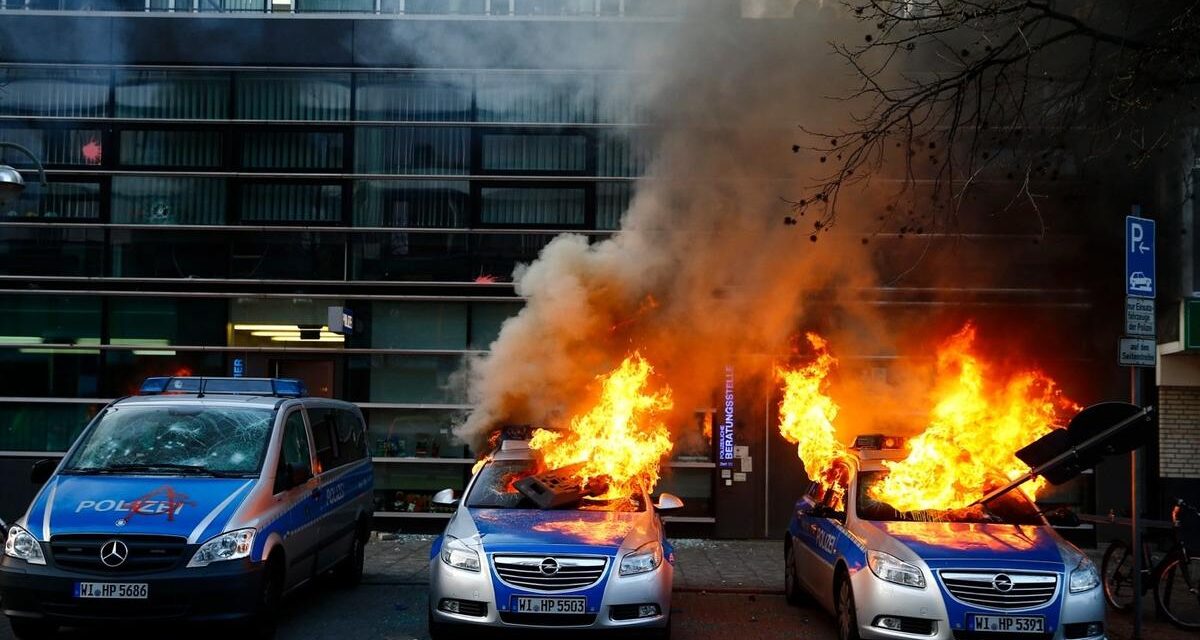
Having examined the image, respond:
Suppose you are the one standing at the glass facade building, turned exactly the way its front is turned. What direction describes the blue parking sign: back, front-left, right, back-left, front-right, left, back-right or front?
front-left

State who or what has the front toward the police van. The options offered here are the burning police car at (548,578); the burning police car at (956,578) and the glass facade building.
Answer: the glass facade building

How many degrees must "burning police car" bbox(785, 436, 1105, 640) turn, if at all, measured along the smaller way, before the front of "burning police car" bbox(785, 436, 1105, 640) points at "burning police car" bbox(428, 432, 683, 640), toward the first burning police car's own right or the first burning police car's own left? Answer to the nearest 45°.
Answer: approximately 135° to the first burning police car's own right

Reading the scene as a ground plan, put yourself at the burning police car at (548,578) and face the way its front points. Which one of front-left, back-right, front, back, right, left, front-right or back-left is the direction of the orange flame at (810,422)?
back-left

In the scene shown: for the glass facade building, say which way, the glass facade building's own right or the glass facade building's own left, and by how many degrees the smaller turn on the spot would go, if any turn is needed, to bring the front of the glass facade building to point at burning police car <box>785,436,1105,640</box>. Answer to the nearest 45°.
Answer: approximately 45° to the glass facade building's own left

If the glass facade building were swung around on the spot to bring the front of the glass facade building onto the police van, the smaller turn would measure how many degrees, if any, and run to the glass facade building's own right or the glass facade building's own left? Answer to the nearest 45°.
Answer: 0° — it already faces it

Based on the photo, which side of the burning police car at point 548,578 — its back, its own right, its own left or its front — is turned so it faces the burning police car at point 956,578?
left

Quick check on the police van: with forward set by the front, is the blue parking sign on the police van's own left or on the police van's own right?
on the police van's own left

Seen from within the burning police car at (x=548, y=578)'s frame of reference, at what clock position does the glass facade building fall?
The glass facade building is roughly at 5 o'clock from the burning police car.
